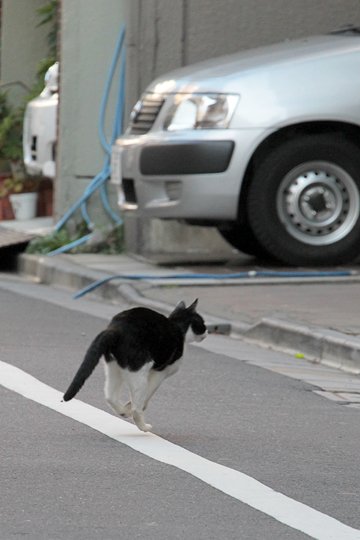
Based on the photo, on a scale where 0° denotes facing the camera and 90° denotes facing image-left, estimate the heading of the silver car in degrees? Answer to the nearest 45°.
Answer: approximately 90°

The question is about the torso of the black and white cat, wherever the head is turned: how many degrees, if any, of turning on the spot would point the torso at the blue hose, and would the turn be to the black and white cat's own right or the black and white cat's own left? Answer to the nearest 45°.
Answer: approximately 45° to the black and white cat's own left

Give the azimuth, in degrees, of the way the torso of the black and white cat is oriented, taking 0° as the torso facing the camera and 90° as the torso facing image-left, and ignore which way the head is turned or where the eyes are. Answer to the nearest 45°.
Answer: approximately 225°

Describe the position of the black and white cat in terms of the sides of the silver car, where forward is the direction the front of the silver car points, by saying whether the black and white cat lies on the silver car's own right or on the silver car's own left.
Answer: on the silver car's own left

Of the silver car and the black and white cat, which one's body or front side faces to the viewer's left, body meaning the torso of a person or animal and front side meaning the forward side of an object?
the silver car

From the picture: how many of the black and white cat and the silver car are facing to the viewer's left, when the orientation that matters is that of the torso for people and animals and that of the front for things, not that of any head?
1

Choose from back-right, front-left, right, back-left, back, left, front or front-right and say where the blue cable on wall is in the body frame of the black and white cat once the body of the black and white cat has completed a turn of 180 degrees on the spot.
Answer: back-right
